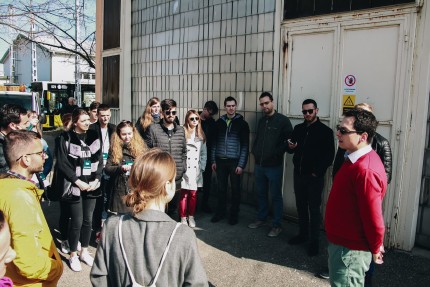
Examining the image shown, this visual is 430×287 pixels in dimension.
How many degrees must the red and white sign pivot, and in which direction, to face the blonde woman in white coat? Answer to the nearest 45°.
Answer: approximately 90° to its right

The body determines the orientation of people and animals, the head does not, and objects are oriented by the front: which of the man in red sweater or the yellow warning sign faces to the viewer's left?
the man in red sweater

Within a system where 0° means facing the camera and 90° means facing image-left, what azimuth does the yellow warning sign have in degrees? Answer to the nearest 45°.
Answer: approximately 0°

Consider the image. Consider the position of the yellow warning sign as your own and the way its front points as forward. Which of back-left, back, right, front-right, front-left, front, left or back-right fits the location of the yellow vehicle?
back-right

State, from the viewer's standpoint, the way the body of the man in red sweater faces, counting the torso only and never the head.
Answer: to the viewer's left
